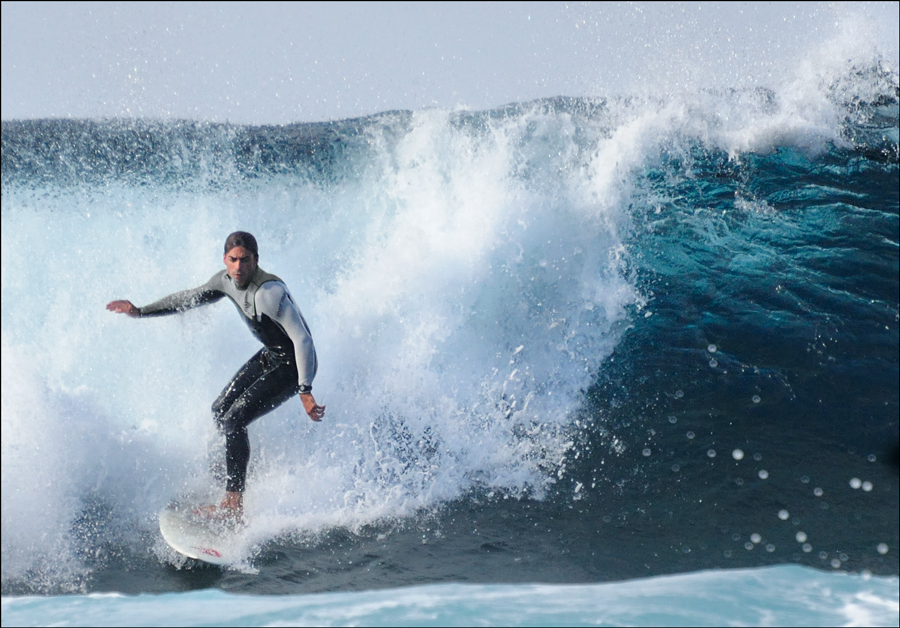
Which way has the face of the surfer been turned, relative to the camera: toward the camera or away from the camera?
toward the camera

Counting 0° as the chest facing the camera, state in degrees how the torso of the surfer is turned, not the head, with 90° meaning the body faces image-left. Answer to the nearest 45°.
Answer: approximately 45°
